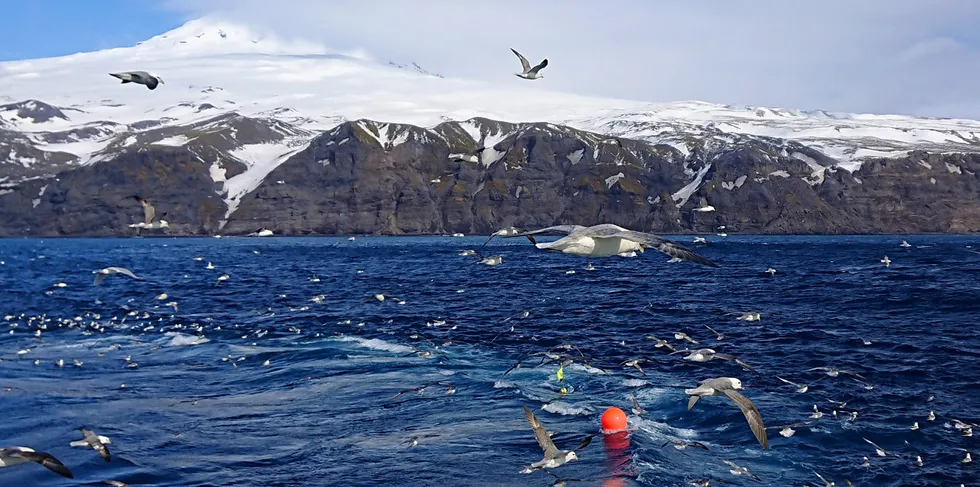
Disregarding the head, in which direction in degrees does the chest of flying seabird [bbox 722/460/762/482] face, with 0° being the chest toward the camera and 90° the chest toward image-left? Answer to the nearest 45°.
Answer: approximately 270°

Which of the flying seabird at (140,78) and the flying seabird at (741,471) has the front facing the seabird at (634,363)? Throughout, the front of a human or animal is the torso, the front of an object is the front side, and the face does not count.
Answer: the flying seabird at (140,78)

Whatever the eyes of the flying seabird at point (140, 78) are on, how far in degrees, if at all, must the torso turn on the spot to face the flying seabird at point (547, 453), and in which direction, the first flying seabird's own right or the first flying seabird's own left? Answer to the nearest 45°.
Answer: approximately 45° to the first flying seabird's own right

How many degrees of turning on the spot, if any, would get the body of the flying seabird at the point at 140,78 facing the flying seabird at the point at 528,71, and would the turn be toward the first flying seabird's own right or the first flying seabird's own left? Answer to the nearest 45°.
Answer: approximately 45° to the first flying seabird's own left

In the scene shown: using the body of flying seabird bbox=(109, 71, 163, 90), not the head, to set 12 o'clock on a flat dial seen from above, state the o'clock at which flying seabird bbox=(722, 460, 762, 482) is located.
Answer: flying seabird bbox=(722, 460, 762, 482) is roughly at 1 o'clock from flying seabird bbox=(109, 71, 163, 90).

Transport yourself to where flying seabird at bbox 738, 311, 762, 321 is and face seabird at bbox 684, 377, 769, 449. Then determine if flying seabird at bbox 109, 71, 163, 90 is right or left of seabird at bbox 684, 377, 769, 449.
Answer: right

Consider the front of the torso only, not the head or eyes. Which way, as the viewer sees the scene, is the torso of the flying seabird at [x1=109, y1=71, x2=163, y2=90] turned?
to the viewer's right

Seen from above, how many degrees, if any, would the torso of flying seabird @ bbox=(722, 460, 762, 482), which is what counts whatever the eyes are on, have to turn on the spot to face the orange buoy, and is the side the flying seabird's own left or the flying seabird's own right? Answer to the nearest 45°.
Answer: approximately 135° to the flying seabird's own left

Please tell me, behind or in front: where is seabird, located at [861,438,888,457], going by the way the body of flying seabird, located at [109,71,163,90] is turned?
in front
